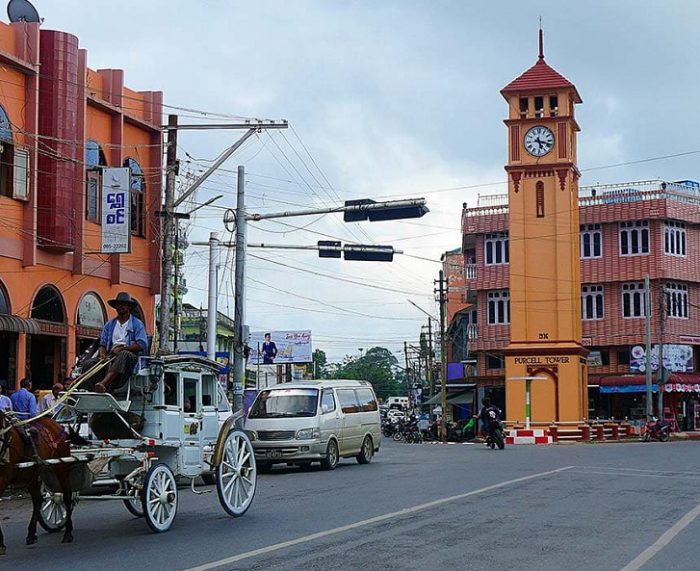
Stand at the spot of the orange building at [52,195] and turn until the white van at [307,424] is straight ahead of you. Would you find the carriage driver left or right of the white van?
right

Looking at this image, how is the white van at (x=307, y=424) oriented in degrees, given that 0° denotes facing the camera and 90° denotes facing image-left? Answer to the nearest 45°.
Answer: approximately 45°

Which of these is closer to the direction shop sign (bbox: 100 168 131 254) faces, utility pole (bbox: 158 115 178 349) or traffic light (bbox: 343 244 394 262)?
the utility pole

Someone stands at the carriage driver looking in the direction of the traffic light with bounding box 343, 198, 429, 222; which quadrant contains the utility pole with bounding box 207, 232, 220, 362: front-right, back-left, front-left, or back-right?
front-left

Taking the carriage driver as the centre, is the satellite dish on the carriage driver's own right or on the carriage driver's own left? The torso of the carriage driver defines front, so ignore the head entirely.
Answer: on the carriage driver's own right

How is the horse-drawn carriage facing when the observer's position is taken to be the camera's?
facing the viewer and to the left of the viewer

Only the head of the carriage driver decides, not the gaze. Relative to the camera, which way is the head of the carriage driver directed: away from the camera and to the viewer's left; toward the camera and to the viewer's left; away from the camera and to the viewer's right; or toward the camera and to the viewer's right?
toward the camera and to the viewer's left

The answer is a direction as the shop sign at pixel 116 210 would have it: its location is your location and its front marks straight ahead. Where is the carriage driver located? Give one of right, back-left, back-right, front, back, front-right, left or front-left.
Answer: front

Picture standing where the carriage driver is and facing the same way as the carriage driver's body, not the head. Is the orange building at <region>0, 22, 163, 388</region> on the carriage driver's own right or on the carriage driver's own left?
on the carriage driver's own right

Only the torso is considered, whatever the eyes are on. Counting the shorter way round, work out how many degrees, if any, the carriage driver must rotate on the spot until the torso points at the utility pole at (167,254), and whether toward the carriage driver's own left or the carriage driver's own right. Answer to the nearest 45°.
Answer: approximately 135° to the carriage driver's own right
